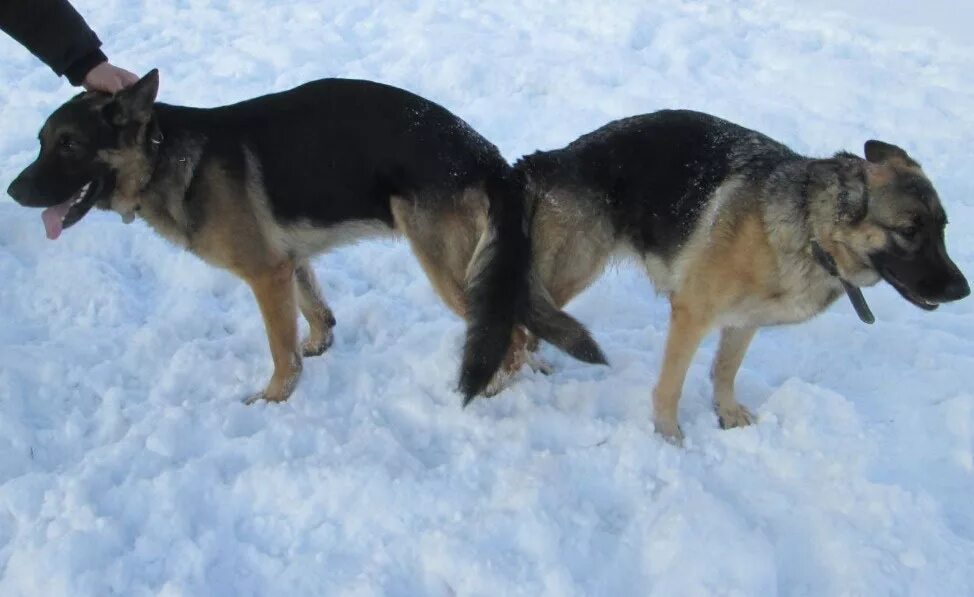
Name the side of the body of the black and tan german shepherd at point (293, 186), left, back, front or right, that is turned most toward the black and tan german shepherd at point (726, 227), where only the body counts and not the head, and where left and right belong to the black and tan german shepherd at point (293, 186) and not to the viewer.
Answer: back

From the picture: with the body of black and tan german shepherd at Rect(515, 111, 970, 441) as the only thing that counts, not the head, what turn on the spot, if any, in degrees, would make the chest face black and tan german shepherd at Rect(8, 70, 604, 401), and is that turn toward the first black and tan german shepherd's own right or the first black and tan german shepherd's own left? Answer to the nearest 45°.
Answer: approximately 180°

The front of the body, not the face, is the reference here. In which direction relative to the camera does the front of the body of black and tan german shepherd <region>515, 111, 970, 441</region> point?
to the viewer's right

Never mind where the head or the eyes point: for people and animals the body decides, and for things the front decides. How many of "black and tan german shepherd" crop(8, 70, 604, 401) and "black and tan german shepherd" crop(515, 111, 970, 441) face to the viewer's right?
1

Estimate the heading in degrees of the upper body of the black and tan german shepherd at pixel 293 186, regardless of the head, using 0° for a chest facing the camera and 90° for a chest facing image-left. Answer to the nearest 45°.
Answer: approximately 90°
